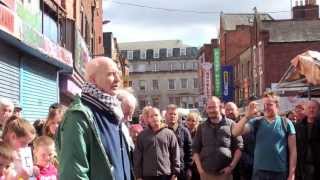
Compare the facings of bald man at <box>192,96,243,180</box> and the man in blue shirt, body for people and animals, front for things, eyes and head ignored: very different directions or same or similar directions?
same or similar directions

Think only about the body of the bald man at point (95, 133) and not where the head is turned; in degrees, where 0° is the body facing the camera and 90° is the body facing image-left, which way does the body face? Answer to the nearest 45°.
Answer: approximately 315°

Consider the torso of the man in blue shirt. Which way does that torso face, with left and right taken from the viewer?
facing the viewer

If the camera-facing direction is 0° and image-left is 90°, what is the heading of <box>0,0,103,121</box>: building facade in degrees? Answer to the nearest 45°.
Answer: approximately 315°

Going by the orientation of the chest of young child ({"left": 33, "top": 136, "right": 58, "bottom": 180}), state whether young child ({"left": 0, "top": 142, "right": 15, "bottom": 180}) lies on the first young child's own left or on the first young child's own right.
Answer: on the first young child's own right

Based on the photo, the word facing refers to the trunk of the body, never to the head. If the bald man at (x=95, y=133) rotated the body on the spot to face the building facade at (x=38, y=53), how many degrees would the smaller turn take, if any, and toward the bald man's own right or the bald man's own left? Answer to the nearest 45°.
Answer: approximately 135° to the bald man's own left

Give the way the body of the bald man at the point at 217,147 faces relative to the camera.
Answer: toward the camera

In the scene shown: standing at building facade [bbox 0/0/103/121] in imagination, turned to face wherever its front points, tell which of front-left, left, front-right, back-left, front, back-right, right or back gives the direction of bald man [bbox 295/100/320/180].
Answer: front

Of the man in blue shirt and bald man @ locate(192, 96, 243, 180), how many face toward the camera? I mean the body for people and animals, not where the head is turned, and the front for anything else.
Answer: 2

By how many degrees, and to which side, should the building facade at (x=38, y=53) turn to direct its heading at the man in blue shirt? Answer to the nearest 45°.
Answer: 0° — it already faces them

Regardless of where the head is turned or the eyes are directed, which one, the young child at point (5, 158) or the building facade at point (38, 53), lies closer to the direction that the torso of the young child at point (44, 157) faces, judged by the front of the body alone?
the young child
